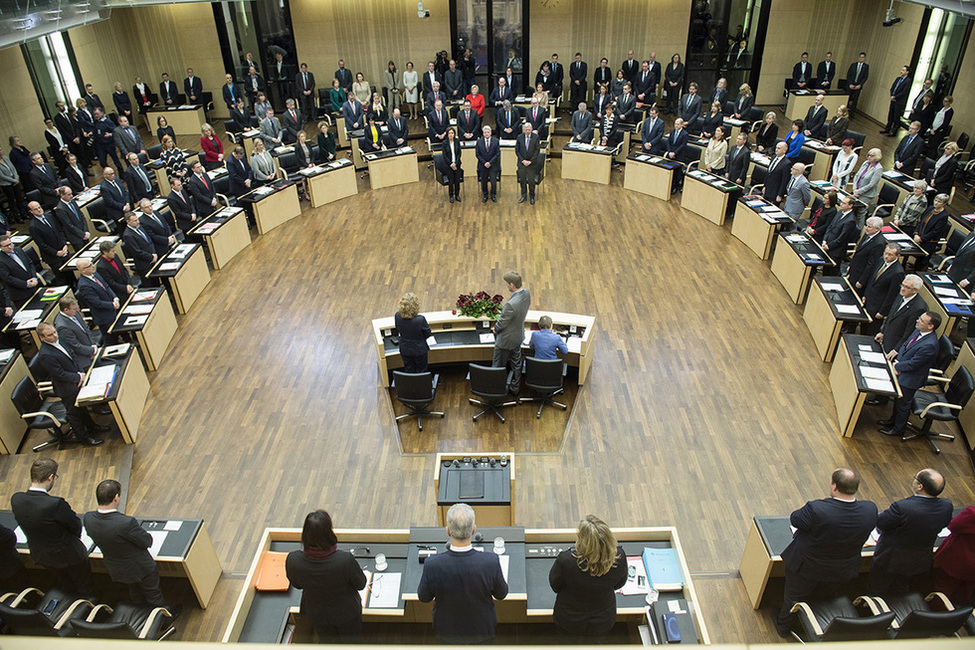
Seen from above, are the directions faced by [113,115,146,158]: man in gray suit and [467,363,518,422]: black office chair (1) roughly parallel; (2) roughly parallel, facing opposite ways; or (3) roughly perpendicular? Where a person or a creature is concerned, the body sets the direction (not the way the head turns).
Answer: roughly perpendicular

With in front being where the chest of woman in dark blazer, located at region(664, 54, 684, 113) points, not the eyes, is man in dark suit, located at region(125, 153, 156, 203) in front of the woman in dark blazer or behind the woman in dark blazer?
in front

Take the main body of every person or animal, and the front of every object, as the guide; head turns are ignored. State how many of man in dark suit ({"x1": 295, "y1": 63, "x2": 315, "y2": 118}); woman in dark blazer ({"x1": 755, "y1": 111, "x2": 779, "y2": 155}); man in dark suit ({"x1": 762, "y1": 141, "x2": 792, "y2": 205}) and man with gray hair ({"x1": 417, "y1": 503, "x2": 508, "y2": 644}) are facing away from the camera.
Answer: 1

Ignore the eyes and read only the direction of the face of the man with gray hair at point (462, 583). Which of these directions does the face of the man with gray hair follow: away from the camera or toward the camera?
away from the camera

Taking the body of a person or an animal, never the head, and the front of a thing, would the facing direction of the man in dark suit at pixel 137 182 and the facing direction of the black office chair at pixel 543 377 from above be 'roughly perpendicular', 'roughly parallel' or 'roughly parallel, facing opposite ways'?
roughly perpendicular

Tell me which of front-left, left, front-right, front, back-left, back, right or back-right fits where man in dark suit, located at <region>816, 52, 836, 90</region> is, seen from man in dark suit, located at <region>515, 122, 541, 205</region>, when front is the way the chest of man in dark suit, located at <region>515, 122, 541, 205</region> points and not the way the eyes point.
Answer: back-left

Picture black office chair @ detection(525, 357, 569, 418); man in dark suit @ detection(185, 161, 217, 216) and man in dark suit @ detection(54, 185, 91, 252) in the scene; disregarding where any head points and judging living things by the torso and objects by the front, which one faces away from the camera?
the black office chair

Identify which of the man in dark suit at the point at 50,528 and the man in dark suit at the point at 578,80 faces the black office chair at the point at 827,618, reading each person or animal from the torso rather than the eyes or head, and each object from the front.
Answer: the man in dark suit at the point at 578,80

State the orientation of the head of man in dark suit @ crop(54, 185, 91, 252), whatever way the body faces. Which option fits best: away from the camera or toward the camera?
toward the camera

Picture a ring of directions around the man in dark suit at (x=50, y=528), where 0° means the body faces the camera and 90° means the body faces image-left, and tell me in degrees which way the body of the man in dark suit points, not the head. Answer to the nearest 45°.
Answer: approximately 225°

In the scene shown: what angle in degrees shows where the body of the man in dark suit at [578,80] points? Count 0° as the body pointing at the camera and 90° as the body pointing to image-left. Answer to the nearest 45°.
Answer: approximately 0°

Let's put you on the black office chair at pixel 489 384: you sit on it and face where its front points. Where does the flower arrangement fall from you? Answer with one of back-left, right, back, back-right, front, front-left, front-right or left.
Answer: front

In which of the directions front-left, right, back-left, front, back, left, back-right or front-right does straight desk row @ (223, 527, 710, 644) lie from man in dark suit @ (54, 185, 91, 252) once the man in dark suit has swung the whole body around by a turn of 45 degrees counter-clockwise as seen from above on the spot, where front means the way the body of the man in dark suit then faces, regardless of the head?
right

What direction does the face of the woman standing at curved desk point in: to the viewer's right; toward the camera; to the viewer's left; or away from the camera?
away from the camera

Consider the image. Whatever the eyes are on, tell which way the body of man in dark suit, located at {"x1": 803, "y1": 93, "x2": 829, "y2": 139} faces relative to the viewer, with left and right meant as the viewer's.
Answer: facing the viewer and to the left of the viewer

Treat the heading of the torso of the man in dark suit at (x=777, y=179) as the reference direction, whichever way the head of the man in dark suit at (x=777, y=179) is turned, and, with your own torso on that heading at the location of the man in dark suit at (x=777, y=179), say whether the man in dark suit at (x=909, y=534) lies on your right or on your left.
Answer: on your left

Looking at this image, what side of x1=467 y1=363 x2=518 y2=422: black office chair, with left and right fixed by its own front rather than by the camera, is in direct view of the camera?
back

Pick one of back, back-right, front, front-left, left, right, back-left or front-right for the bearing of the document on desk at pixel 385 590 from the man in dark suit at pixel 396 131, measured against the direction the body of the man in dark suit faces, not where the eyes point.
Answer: front

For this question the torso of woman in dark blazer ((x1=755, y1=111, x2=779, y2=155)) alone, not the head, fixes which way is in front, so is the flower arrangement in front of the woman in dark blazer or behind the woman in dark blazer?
in front

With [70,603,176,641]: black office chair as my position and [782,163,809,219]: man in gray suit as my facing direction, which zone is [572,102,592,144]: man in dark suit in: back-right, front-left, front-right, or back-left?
front-left

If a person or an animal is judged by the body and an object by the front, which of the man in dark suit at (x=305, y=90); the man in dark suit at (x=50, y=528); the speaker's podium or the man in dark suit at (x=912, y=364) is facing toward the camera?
the man in dark suit at (x=305, y=90)

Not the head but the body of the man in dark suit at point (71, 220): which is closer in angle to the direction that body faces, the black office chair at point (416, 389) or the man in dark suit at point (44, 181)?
the black office chair
